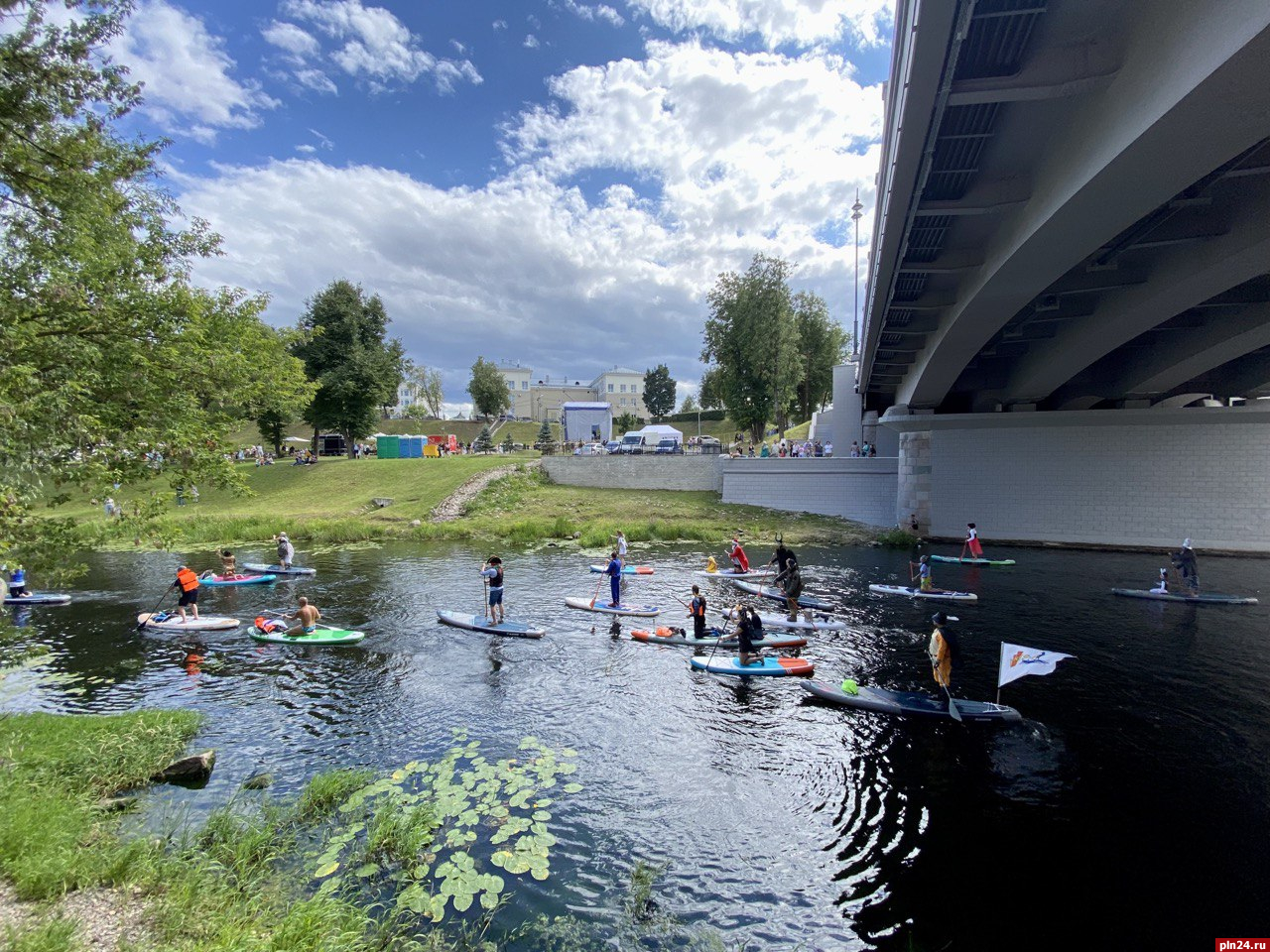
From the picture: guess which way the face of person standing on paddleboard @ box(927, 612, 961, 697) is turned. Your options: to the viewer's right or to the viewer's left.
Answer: to the viewer's left

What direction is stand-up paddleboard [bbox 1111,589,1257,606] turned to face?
to the viewer's left

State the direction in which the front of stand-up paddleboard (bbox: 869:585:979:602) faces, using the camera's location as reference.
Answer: facing to the left of the viewer

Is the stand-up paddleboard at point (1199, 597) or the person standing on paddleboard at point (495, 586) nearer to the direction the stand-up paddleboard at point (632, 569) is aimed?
the person standing on paddleboard

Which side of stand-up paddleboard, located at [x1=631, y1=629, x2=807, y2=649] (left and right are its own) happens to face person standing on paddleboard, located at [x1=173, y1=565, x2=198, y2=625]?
front

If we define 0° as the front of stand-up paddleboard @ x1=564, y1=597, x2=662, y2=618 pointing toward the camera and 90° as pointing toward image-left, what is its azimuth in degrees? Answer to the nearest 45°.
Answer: approximately 90°

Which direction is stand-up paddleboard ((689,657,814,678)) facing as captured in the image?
to the viewer's left

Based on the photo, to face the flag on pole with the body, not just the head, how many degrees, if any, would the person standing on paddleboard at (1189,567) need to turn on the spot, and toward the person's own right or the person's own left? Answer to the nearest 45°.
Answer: approximately 90° to the person's own left

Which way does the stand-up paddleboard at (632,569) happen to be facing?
to the viewer's left

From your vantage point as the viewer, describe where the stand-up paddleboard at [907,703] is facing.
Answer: facing to the left of the viewer

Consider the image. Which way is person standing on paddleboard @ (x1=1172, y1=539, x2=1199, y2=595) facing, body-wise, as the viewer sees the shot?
to the viewer's left
